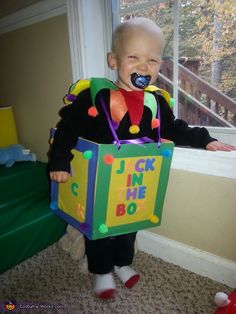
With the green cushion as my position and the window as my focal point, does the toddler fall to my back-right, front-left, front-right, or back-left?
front-right

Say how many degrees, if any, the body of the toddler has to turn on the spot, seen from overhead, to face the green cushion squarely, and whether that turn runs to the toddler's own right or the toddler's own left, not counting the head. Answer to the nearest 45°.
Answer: approximately 135° to the toddler's own right

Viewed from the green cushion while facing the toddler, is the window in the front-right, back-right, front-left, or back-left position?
front-left
